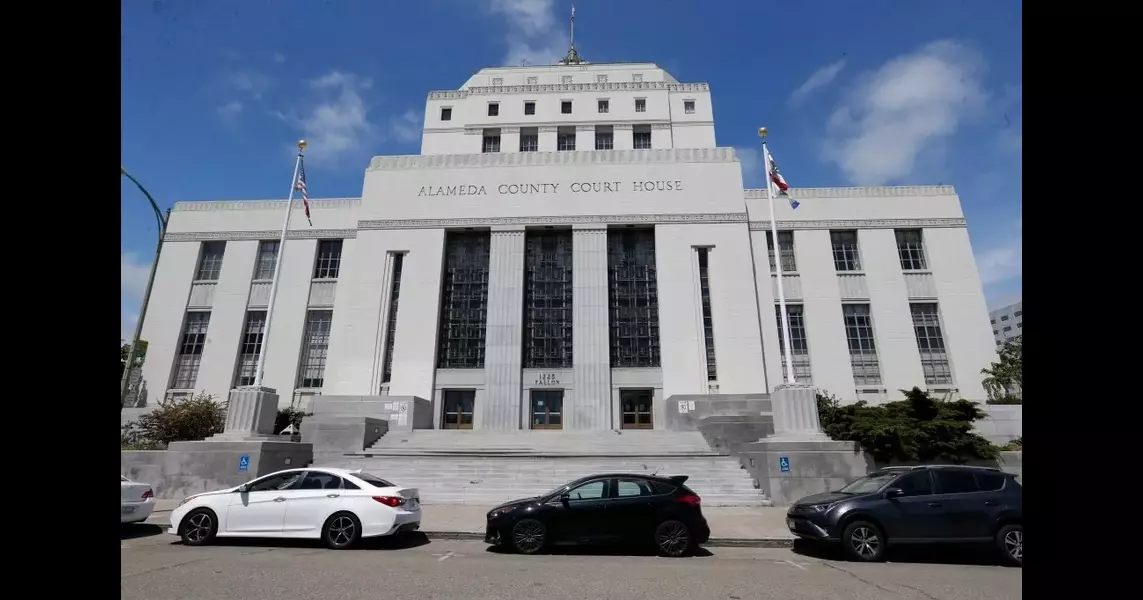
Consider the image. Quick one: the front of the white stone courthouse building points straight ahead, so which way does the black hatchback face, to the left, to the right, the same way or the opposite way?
to the right

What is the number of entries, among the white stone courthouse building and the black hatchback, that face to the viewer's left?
1

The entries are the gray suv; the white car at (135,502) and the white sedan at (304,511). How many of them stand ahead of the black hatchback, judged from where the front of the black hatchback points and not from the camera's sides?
2

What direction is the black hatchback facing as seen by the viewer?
to the viewer's left

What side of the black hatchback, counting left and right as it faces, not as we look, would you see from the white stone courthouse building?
right

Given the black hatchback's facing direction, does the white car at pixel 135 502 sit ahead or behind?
ahead

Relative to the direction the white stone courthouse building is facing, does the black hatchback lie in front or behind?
in front

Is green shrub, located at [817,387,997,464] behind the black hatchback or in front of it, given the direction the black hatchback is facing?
behind

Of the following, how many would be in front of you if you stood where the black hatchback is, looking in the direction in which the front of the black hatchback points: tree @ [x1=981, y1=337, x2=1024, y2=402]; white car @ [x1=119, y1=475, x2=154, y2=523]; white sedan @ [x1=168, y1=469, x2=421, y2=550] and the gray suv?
2

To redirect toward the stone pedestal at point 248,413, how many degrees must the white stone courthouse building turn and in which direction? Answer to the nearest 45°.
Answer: approximately 45° to its right

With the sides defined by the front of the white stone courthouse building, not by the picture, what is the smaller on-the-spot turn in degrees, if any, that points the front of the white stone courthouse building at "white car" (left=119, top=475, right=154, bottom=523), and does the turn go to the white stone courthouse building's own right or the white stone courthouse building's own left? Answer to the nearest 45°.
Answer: approximately 45° to the white stone courthouse building's own right

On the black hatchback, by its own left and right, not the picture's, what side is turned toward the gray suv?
back

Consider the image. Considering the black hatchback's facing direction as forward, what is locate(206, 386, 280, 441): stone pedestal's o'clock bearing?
The stone pedestal is roughly at 1 o'clock from the black hatchback.

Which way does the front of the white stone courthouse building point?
toward the camera
